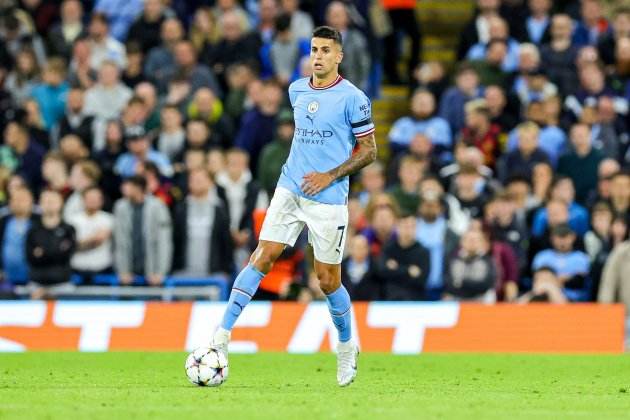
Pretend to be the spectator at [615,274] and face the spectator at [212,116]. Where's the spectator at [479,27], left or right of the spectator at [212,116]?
right

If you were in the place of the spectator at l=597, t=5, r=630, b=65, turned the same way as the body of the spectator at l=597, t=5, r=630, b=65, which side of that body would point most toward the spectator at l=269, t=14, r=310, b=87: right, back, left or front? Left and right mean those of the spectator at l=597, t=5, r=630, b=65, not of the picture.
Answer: right

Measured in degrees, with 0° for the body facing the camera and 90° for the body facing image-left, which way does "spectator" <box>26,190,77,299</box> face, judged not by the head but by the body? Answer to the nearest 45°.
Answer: approximately 0°

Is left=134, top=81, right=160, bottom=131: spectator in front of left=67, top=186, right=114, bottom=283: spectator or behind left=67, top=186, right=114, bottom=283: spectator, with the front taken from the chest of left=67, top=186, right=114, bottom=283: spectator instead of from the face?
behind

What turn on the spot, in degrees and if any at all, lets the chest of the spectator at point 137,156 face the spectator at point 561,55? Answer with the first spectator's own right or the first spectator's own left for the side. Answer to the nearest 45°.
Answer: approximately 90° to the first spectator's own left

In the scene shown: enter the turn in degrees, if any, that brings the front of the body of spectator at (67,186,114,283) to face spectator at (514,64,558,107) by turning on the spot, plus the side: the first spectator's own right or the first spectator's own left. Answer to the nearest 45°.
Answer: approximately 90° to the first spectator's own left

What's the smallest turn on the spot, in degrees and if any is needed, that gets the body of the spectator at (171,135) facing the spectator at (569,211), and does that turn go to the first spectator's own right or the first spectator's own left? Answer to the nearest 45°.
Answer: approximately 45° to the first spectator's own left

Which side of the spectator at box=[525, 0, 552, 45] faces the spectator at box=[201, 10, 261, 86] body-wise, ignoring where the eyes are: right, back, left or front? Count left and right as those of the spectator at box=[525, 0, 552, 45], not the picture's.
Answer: right
